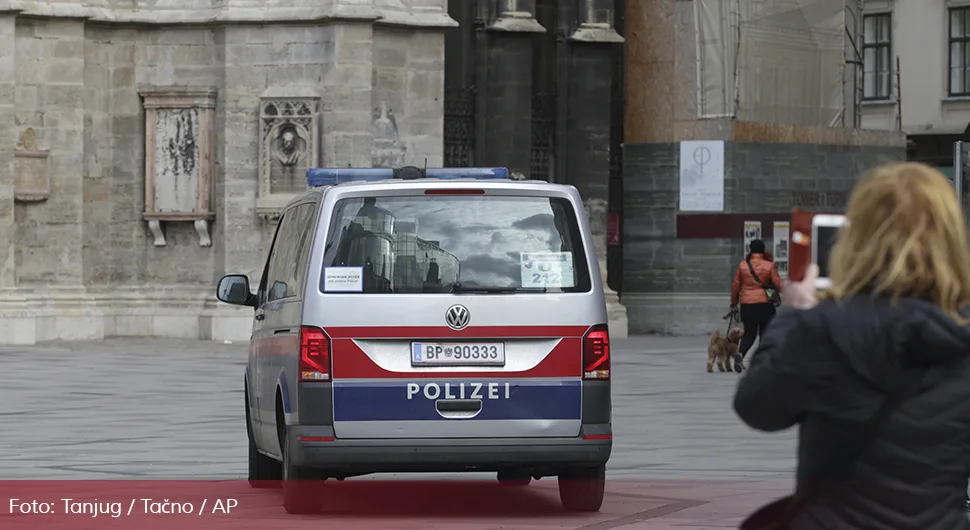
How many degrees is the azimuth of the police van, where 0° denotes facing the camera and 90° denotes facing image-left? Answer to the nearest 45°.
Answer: approximately 180°

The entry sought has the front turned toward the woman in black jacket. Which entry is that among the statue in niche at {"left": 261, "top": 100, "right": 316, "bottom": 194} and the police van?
the statue in niche

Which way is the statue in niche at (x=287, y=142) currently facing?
toward the camera

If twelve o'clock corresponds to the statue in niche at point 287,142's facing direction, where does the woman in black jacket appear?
The woman in black jacket is roughly at 12 o'clock from the statue in niche.

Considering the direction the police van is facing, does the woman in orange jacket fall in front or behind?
in front

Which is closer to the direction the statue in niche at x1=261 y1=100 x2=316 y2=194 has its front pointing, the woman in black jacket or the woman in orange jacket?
the woman in black jacket

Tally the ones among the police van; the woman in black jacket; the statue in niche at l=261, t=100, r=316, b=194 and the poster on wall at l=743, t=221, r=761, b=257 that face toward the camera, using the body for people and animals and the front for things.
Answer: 2

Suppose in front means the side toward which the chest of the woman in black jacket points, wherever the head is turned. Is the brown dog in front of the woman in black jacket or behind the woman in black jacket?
in front

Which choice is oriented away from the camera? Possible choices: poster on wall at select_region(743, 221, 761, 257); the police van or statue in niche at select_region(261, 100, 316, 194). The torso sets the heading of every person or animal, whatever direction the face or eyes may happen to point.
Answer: the police van

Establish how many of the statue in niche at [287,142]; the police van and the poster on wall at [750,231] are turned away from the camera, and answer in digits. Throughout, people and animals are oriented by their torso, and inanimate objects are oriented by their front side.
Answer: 1

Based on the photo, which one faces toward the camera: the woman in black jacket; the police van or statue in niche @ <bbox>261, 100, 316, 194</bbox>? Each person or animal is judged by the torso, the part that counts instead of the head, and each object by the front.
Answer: the statue in niche

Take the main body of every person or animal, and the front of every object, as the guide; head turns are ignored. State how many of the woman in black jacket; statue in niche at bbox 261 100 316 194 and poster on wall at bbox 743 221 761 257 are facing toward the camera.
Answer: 2

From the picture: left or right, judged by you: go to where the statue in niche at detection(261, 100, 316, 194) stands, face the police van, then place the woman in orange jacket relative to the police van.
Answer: left

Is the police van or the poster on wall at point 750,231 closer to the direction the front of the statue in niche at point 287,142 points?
the police van

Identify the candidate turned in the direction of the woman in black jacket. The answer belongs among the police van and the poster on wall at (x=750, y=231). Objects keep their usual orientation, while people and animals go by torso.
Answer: the poster on wall

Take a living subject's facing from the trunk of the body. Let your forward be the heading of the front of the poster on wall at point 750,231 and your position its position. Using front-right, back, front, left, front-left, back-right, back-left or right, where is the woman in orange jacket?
front
